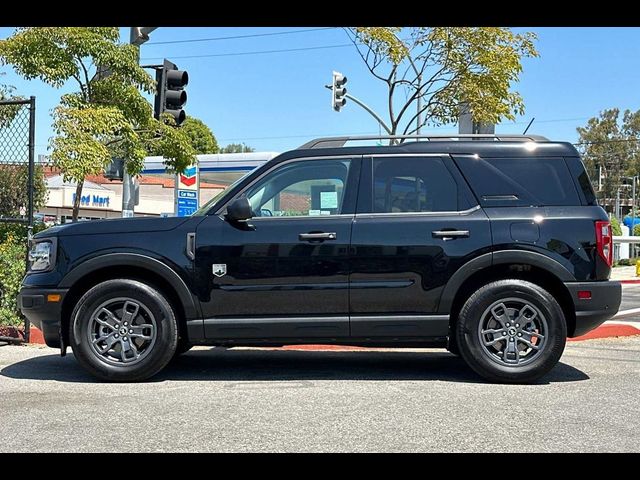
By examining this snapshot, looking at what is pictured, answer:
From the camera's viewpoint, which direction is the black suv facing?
to the viewer's left

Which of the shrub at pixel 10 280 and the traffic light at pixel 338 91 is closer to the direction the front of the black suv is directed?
the shrub

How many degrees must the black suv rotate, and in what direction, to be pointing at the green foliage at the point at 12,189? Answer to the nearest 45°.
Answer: approximately 45° to its right

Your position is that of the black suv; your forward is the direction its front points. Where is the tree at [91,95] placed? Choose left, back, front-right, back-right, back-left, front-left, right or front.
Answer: front-right

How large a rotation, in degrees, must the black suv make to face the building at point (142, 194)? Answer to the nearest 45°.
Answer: approximately 90° to its right

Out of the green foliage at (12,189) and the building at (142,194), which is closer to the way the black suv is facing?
the green foliage

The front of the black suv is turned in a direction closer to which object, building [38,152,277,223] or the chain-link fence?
the chain-link fence

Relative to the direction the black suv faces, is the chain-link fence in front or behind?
in front

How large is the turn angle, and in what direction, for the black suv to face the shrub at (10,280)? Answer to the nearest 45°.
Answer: approximately 45° to its right

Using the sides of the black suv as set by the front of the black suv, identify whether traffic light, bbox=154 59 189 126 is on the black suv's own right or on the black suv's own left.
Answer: on the black suv's own right

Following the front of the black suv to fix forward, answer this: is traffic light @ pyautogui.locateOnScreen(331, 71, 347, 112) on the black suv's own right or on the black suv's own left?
on the black suv's own right
